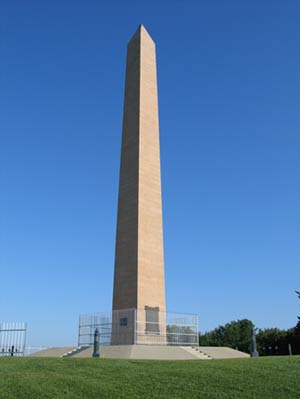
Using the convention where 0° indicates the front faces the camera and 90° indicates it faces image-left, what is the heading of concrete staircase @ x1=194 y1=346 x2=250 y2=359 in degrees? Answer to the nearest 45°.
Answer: approximately 315°

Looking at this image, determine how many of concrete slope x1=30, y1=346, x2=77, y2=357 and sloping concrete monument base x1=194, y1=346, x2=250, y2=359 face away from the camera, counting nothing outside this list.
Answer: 0

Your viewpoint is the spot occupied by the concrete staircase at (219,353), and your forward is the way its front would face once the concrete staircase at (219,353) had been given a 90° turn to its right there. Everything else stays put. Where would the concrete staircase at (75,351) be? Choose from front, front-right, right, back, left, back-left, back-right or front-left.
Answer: front-right

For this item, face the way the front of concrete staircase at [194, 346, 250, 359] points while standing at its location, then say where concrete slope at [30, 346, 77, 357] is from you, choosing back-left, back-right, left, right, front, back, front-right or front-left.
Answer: back-right
